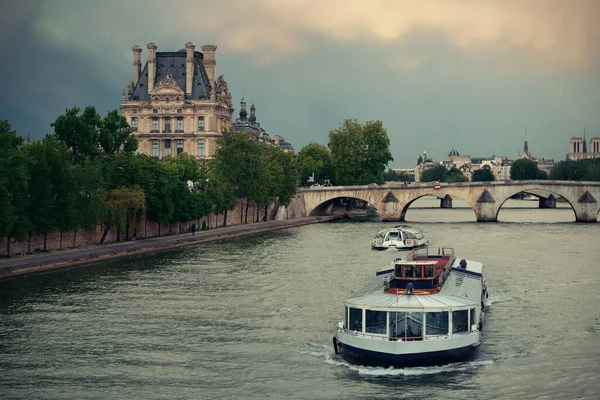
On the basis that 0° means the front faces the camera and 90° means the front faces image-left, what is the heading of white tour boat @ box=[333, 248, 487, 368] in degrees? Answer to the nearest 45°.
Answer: approximately 0°
